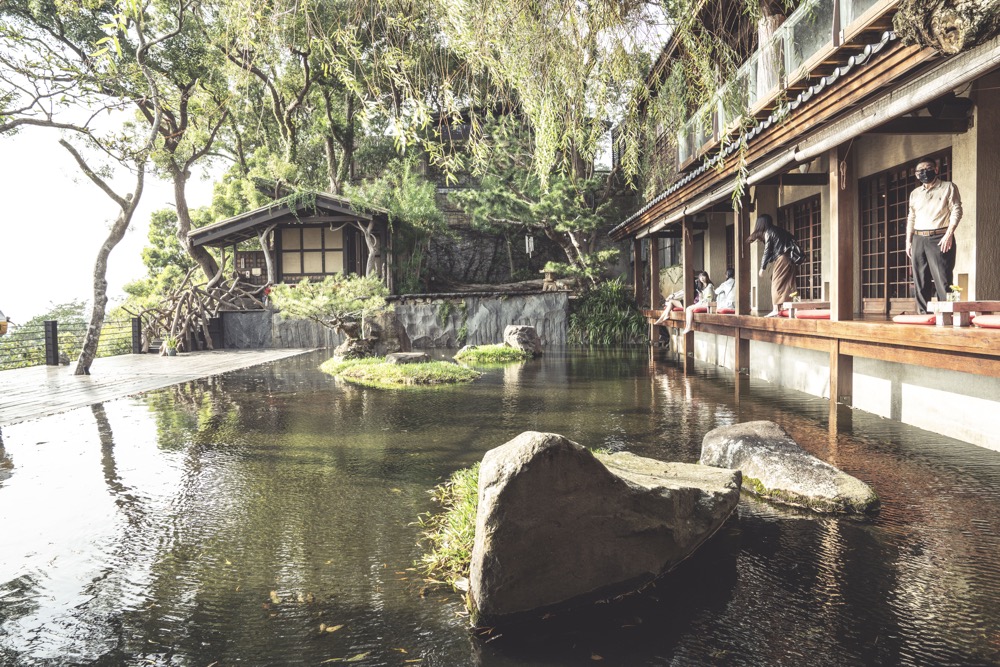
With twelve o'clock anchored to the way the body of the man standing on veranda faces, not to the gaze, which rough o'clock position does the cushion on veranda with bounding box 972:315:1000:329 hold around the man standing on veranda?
The cushion on veranda is roughly at 10 o'clock from the man standing on veranda.

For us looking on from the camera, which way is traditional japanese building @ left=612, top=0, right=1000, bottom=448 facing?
facing the viewer and to the left of the viewer

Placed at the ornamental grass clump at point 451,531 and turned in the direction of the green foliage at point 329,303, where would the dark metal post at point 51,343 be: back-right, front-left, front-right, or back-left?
front-left

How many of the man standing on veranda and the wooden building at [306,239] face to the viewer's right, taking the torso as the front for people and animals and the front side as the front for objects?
0

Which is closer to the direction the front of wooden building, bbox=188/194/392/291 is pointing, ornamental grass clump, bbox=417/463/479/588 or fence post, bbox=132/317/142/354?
the ornamental grass clump

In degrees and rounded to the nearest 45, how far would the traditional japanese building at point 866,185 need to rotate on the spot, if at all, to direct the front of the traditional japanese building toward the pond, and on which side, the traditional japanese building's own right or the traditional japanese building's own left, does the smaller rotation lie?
0° — it already faces it

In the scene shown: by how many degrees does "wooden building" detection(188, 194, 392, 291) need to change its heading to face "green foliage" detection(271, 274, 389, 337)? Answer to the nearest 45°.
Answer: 0° — it already faces it

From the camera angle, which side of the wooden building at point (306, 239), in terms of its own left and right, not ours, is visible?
front

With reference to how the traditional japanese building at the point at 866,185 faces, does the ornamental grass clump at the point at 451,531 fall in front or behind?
in front

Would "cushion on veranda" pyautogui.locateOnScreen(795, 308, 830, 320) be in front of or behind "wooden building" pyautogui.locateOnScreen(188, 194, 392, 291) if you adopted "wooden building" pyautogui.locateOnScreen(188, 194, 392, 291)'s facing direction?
in front

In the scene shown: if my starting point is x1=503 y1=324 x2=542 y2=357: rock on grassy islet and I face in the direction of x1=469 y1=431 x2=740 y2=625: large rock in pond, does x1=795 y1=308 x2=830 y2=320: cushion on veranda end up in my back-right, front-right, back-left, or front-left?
front-left

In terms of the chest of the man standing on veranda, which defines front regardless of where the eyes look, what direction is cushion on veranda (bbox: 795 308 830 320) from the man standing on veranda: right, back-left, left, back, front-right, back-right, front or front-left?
right

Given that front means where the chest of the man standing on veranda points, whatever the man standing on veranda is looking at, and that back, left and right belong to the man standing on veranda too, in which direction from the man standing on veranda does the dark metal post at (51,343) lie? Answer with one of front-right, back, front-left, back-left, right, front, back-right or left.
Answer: front-right

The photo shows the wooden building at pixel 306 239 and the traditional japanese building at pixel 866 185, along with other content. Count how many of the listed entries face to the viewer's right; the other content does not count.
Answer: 0

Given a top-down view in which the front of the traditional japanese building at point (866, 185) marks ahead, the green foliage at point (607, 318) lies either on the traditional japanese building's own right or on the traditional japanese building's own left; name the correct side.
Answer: on the traditional japanese building's own right

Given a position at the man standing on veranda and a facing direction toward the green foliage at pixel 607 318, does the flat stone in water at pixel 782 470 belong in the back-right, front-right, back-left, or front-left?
back-left

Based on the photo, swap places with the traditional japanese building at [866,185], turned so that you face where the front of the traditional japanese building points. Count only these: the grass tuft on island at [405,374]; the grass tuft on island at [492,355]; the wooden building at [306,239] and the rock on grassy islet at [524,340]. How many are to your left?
0

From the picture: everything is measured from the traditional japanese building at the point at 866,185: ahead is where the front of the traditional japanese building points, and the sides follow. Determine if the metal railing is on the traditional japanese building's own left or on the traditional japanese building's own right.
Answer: on the traditional japanese building's own right

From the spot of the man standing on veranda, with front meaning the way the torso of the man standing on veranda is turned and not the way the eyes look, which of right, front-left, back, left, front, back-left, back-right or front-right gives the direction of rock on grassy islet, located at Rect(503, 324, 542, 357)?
right
